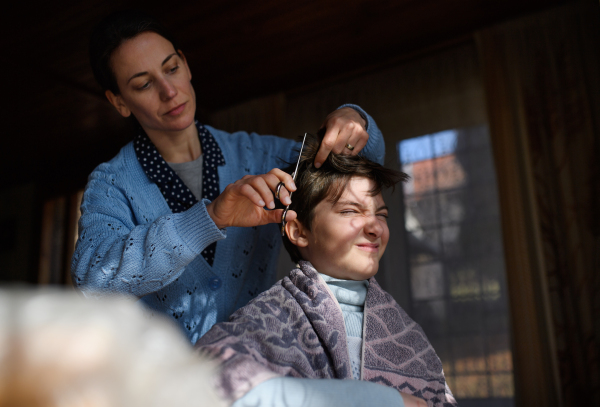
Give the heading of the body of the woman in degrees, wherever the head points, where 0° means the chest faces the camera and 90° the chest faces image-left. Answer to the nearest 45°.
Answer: approximately 315°

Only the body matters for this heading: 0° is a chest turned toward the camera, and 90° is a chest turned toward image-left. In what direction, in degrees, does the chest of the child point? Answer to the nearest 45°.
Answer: approximately 315°

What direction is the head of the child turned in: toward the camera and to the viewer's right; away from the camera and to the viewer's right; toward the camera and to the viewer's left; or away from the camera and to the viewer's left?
toward the camera and to the viewer's right

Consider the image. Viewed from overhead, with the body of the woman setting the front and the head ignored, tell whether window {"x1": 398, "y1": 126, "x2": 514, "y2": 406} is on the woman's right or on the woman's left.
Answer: on the woman's left

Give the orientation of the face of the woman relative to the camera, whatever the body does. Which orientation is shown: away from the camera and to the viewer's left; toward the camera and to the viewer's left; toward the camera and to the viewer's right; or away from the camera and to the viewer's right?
toward the camera and to the viewer's right

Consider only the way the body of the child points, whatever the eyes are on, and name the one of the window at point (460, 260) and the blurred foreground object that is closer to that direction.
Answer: the blurred foreground object

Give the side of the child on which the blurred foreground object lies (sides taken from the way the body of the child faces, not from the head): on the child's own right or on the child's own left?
on the child's own right

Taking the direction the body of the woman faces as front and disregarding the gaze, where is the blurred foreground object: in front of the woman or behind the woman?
in front
